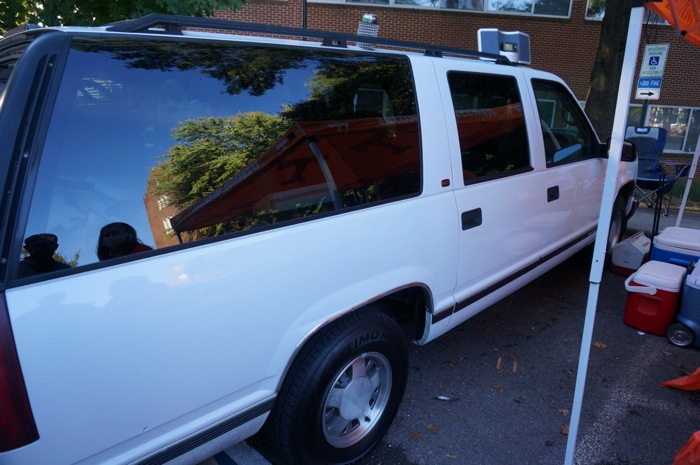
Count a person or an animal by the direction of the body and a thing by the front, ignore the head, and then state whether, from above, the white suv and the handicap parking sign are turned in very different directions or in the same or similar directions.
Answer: very different directions

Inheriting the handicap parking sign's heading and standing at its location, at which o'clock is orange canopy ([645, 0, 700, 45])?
The orange canopy is roughly at 12 o'clock from the handicap parking sign.

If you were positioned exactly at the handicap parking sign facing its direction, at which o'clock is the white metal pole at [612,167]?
The white metal pole is roughly at 12 o'clock from the handicap parking sign.

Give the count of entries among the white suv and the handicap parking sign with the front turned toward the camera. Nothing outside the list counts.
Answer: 1

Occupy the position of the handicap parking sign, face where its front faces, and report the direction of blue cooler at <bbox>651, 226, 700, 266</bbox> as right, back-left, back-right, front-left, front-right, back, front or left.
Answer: front

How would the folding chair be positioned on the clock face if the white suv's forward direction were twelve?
The folding chair is roughly at 12 o'clock from the white suv.

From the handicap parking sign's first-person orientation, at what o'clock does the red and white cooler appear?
The red and white cooler is roughly at 12 o'clock from the handicap parking sign.

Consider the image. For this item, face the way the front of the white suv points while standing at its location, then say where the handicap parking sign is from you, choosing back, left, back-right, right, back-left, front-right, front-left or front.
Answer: front

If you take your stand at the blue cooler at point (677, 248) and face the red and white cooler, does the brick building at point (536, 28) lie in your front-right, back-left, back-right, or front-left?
back-right

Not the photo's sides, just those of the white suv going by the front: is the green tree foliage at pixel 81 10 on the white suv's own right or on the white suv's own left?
on the white suv's own left

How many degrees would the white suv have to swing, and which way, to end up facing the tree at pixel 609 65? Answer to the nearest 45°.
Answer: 0° — it already faces it

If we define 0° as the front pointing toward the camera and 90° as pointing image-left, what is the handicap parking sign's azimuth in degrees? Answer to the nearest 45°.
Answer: approximately 0°

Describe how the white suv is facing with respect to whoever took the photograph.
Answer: facing away from the viewer and to the right of the viewer

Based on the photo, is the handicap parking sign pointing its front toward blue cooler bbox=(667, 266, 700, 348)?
yes

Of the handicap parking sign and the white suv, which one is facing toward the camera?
the handicap parking sign
